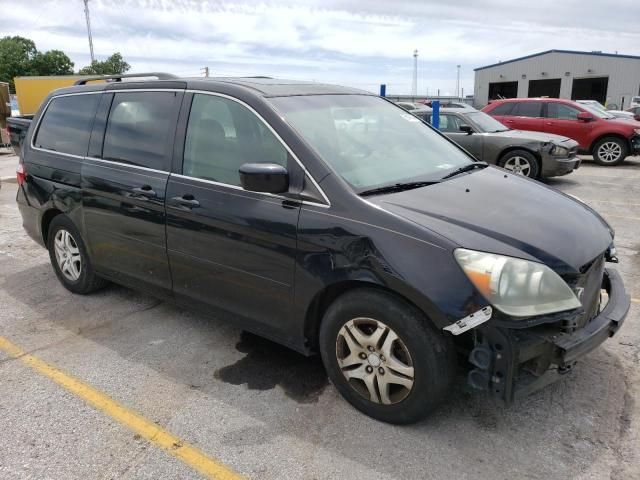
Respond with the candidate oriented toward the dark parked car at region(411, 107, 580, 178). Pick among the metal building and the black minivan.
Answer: the metal building

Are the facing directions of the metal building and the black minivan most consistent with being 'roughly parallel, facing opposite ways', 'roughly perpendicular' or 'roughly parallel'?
roughly perpendicular

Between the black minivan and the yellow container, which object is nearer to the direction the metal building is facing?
the black minivan

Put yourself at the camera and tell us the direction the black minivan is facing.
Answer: facing the viewer and to the right of the viewer

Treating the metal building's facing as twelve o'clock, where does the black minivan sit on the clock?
The black minivan is roughly at 12 o'clock from the metal building.

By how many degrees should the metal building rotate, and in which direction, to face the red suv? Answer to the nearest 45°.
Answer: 0° — it already faces it

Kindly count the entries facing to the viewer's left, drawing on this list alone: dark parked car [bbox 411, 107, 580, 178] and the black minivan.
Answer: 0

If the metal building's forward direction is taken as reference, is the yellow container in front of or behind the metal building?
in front

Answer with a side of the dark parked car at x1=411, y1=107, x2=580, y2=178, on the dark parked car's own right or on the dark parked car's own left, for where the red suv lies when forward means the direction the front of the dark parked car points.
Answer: on the dark parked car's own left

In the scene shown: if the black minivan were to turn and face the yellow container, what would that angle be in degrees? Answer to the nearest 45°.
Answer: approximately 180°

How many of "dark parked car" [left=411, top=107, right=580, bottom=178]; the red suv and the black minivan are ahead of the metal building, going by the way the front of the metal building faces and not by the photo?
3
